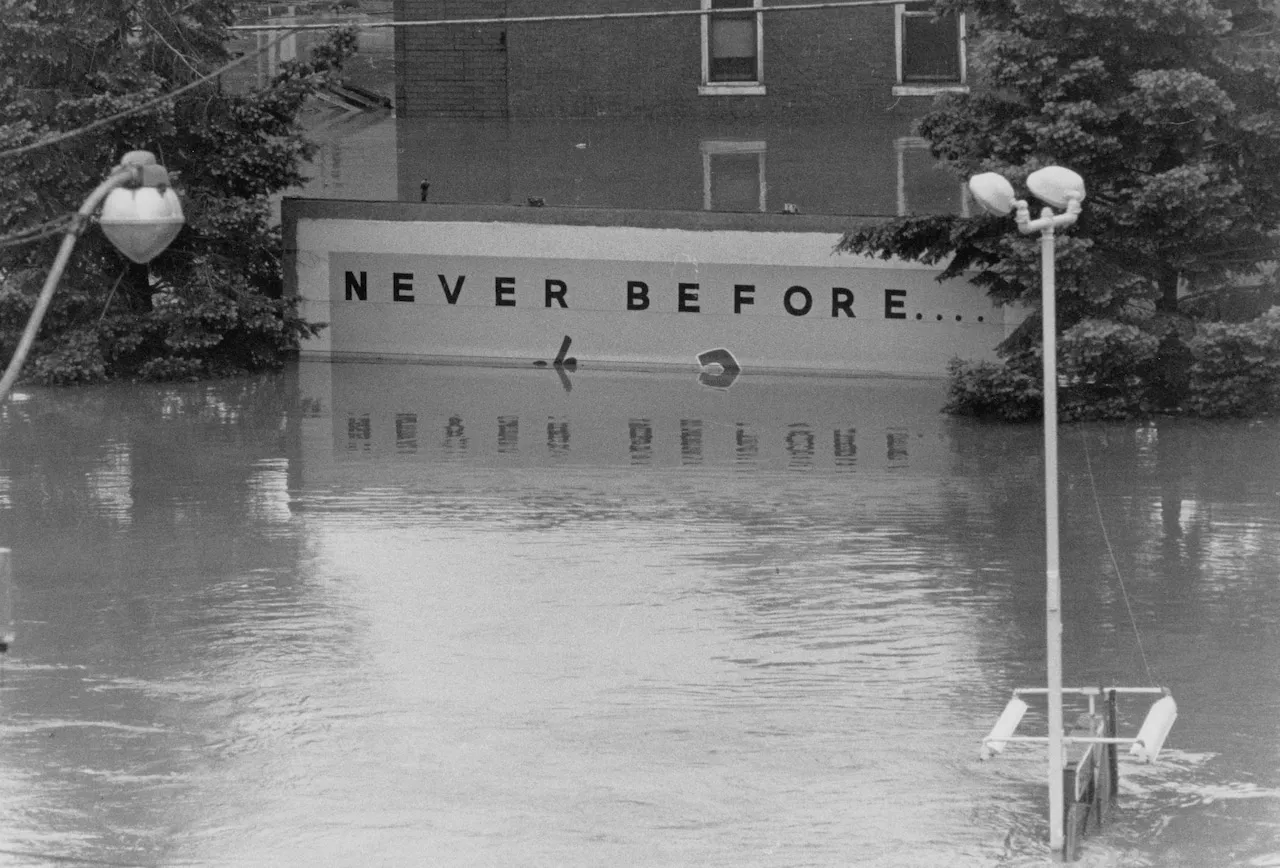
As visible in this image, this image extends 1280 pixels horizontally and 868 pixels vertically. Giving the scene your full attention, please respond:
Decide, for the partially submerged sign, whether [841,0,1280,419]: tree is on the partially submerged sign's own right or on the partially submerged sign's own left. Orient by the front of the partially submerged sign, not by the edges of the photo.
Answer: on the partially submerged sign's own left

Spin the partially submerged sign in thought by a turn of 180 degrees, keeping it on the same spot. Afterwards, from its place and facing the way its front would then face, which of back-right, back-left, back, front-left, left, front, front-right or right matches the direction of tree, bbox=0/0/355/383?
left

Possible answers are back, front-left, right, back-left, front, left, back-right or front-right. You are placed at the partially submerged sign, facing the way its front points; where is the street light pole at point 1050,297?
front

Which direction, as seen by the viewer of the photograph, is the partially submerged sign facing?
facing the viewer
